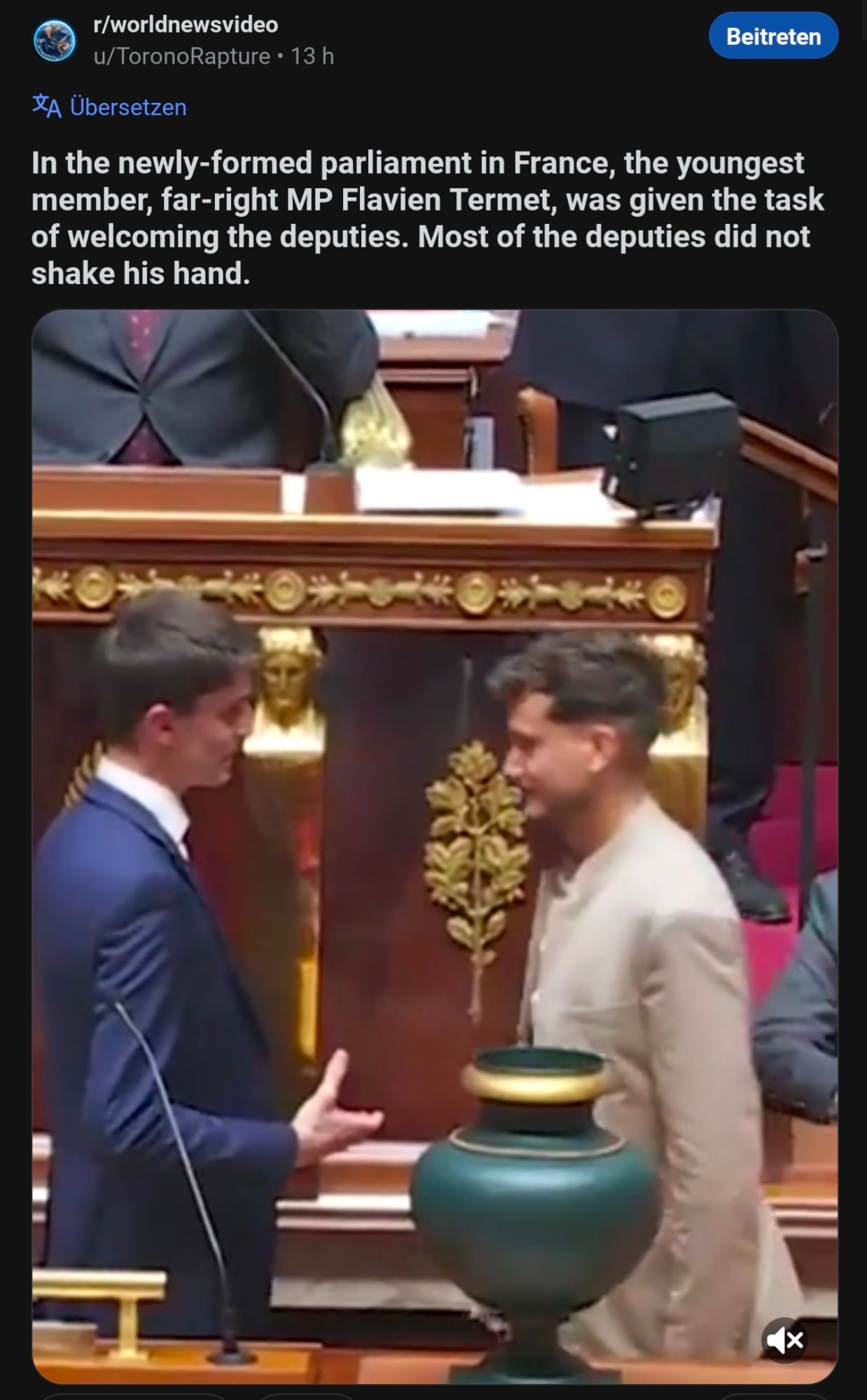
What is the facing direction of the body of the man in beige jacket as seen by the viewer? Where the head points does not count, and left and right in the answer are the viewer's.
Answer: facing to the left of the viewer

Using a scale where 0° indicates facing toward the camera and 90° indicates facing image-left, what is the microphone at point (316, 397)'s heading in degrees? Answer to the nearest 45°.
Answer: approximately 90°

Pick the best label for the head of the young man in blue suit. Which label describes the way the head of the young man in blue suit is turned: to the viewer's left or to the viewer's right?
to the viewer's right

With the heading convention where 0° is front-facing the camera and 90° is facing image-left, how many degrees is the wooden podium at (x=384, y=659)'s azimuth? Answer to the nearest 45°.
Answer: approximately 0°

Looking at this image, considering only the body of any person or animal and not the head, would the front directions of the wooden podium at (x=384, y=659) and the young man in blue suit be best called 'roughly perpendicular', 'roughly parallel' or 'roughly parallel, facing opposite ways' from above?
roughly perpendicular

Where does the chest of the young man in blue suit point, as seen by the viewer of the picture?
to the viewer's right
